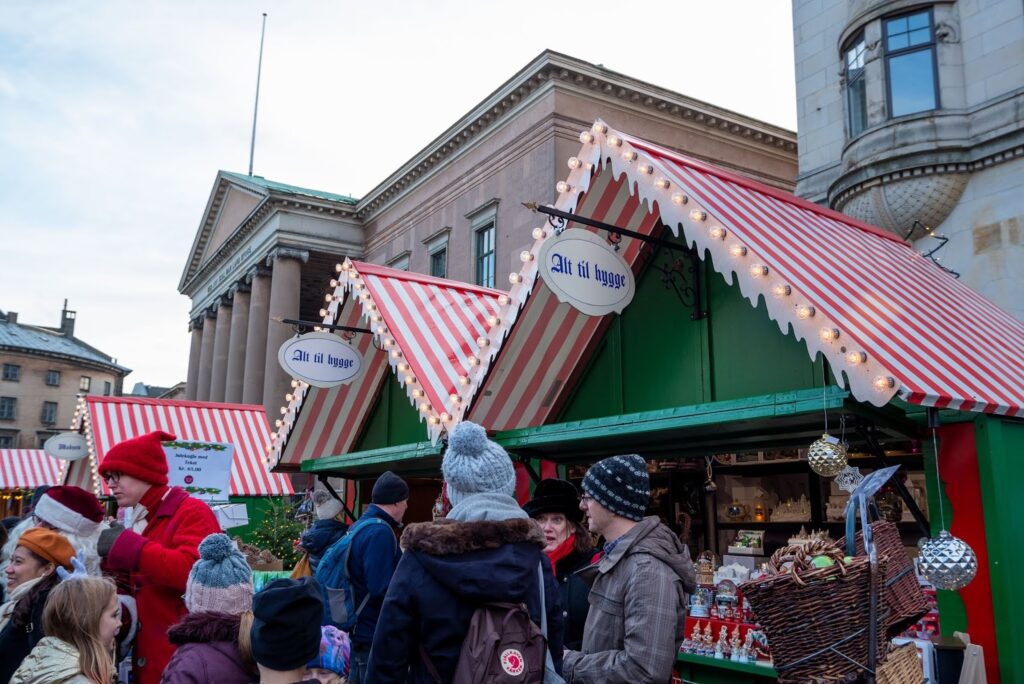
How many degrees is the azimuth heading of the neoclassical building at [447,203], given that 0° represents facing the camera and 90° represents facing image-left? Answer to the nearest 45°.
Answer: approximately 45°

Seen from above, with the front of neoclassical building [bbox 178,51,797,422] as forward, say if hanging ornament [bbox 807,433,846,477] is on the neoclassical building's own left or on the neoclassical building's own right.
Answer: on the neoclassical building's own left

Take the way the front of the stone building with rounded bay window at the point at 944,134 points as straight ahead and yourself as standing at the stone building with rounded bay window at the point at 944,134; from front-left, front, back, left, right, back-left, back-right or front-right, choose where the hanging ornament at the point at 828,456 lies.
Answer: front-left

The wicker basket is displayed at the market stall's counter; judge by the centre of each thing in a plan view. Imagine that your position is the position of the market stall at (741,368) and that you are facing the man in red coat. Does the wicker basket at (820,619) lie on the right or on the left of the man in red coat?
left

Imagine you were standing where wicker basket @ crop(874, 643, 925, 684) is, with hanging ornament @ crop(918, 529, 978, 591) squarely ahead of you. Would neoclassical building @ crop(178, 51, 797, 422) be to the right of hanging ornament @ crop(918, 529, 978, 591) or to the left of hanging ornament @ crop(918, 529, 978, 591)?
left

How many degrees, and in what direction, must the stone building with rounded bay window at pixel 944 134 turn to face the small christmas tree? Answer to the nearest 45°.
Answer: approximately 45° to its right

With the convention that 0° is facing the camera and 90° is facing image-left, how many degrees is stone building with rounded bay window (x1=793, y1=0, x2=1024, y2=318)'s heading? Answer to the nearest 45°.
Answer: approximately 45°

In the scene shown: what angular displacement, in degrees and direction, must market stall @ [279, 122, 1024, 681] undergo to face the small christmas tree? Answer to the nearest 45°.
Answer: approximately 90° to its right

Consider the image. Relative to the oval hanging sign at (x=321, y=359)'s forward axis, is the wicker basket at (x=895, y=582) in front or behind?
in front

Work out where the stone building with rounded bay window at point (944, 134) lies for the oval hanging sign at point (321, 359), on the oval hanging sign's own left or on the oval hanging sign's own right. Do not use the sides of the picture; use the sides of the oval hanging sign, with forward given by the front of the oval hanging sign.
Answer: on the oval hanging sign's own left

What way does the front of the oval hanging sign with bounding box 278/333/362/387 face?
toward the camera

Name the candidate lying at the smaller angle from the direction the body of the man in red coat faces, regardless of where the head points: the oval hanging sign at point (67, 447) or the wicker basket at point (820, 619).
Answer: the oval hanging sign
